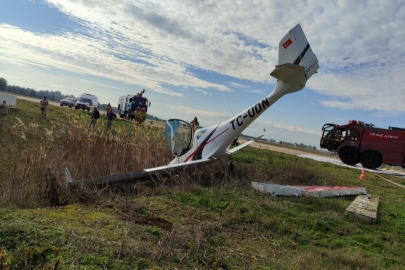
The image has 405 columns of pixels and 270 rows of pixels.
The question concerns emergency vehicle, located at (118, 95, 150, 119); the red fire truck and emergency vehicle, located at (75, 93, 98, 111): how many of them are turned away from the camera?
0

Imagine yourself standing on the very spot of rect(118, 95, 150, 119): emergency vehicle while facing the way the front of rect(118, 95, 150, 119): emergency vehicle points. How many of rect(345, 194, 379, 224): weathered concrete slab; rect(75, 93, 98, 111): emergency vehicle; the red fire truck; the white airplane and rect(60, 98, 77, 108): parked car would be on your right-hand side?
2

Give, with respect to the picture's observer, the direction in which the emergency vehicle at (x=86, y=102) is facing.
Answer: facing the viewer and to the left of the viewer

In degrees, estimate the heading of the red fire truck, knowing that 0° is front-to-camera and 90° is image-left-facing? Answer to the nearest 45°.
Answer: approximately 90°

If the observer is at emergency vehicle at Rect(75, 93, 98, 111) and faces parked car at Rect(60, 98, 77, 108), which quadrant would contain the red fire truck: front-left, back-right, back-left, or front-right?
back-left

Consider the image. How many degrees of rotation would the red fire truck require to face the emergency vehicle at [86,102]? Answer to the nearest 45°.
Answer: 0° — it already faces it

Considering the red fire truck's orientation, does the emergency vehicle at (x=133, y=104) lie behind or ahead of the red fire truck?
ahead

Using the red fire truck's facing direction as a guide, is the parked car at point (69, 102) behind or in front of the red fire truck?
in front

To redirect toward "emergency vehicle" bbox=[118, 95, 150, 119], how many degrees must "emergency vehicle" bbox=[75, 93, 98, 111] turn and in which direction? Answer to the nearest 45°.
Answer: approximately 90° to its left

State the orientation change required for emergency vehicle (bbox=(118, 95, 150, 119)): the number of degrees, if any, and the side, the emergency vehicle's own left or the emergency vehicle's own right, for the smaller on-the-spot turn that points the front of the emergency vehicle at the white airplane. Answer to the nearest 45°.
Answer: approximately 45° to the emergency vehicle's own left

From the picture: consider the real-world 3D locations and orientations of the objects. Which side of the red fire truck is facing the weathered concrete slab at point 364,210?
left

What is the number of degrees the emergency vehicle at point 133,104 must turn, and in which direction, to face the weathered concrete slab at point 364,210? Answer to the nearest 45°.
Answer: approximately 45° to its right

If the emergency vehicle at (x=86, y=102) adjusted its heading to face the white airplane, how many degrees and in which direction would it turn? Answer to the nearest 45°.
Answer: approximately 45° to its left
